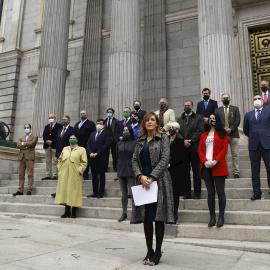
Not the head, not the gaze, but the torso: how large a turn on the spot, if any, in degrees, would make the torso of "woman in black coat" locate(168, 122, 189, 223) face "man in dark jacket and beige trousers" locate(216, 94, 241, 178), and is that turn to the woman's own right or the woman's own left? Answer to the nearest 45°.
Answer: approximately 180°

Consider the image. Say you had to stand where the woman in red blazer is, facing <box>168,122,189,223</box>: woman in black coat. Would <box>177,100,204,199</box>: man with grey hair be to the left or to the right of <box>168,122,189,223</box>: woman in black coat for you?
right

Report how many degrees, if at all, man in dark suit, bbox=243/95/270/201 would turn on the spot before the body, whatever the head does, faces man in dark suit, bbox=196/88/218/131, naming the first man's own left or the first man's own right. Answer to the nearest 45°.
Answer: approximately 135° to the first man's own right

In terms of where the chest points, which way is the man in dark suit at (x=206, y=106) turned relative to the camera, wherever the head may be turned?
toward the camera

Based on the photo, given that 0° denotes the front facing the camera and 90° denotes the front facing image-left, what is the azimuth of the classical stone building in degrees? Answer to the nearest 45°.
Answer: approximately 45°

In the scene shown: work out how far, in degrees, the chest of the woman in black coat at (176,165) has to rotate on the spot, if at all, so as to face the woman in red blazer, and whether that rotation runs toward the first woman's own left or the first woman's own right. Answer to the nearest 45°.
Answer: approximately 135° to the first woman's own left

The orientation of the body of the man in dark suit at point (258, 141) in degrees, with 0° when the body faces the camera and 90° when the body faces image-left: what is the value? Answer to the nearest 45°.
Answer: approximately 0°

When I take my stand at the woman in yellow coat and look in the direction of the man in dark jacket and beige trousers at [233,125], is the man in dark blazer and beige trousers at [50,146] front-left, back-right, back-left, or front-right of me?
back-left

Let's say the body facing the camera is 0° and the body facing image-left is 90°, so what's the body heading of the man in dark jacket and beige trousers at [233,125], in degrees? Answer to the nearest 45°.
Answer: approximately 0°

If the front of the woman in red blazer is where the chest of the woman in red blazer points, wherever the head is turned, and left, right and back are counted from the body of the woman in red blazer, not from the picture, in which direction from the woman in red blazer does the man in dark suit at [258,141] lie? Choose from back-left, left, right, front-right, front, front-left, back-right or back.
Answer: back

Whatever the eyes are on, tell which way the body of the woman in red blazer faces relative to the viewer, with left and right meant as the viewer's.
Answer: facing the viewer and to the left of the viewer

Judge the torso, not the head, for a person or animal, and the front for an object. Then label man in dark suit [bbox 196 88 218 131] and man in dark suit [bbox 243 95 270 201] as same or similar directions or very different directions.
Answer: same or similar directions

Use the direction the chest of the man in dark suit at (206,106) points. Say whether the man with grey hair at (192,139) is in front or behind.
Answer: in front

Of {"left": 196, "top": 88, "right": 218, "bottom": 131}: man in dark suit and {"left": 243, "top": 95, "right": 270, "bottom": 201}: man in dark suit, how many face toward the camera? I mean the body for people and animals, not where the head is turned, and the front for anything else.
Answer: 2
